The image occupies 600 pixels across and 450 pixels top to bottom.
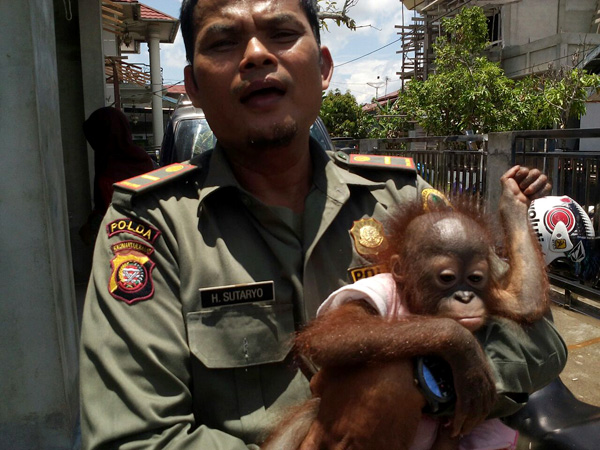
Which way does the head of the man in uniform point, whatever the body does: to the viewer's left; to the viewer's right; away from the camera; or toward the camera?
toward the camera

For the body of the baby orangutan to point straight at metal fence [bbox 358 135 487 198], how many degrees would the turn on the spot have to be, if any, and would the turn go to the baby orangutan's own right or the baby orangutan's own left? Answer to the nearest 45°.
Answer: approximately 135° to the baby orangutan's own left

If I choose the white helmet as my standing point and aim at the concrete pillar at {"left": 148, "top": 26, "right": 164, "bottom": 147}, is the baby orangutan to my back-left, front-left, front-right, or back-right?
back-left

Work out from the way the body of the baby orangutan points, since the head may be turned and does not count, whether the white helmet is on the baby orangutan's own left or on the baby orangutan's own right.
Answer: on the baby orangutan's own left

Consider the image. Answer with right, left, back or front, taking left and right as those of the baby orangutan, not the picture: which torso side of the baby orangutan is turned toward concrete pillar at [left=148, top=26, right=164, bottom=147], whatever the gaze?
back

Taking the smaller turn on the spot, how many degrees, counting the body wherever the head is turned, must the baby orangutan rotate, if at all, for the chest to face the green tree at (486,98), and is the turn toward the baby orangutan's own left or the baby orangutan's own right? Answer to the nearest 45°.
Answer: approximately 135° to the baby orangutan's own left

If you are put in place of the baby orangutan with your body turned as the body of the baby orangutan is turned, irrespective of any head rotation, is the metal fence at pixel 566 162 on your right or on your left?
on your left

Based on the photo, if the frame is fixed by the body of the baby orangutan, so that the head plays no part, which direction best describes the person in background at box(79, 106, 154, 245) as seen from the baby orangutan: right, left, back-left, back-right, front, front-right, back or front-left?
back

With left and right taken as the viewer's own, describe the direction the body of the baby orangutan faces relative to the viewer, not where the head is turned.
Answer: facing the viewer and to the right of the viewer

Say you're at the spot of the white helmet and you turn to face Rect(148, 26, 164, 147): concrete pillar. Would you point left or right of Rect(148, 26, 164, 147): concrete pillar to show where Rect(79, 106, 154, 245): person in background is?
left

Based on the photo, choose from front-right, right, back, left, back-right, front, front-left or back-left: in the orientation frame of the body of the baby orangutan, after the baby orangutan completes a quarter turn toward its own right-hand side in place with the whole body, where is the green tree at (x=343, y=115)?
back-right
